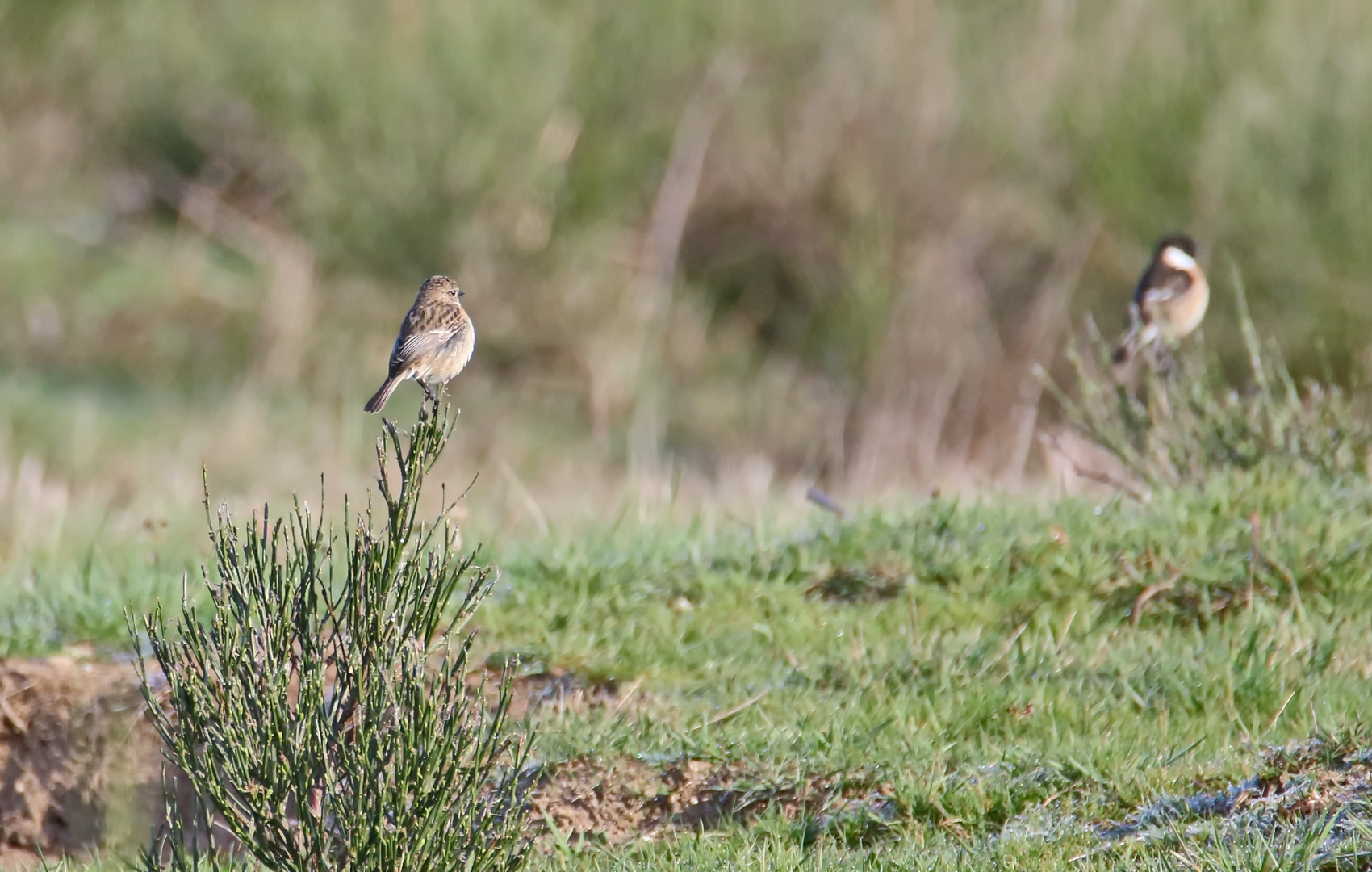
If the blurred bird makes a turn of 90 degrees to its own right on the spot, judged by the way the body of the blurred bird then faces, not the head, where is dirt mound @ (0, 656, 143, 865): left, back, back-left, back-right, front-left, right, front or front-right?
front-right

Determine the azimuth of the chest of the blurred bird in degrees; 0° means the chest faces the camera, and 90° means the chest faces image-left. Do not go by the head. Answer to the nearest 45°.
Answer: approximately 270°

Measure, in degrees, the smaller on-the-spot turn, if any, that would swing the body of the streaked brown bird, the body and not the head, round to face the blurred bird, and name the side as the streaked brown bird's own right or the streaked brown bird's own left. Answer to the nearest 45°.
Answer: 0° — it already faces it

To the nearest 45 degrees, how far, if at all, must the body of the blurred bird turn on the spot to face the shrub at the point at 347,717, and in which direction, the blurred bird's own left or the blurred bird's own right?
approximately 90° to the blurred bird's own right

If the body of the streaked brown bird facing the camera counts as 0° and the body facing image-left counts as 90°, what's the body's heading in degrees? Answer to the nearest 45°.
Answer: approximately 225°
